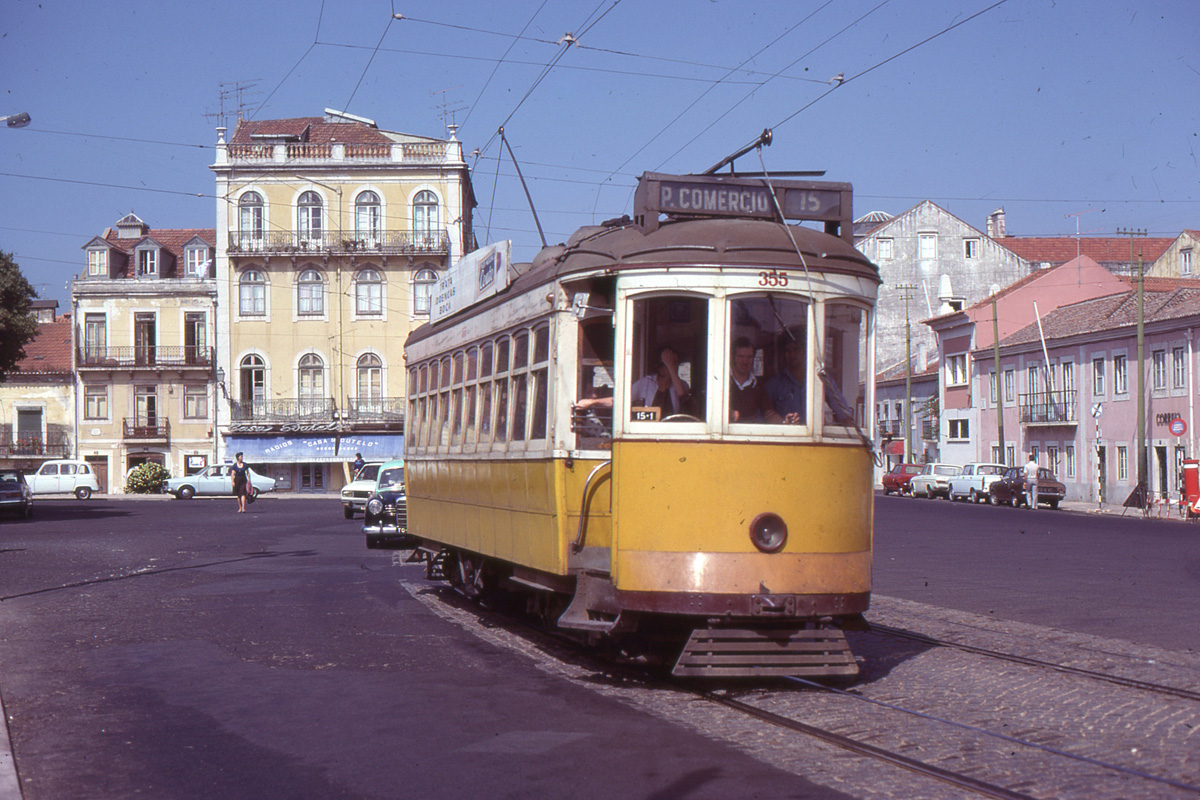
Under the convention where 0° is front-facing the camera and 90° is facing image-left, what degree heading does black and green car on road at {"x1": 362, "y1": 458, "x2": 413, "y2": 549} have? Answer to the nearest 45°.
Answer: approximately 0°

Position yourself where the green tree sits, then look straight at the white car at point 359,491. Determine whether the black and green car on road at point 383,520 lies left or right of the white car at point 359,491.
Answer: right

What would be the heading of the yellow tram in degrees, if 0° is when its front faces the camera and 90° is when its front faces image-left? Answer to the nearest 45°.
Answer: approximately 315°

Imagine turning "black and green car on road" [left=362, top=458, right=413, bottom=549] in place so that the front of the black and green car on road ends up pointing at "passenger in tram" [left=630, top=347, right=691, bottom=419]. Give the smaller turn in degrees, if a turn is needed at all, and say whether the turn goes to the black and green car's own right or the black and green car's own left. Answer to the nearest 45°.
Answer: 0° — it already faces them

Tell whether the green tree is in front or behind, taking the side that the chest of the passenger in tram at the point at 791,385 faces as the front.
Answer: behind

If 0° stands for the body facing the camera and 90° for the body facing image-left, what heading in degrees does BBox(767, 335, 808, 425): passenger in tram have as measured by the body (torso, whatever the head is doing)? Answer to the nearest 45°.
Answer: approximately 315°

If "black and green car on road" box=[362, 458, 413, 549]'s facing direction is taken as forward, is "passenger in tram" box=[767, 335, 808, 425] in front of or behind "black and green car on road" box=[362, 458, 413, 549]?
in front

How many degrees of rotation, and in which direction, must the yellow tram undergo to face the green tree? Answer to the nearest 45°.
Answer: approximately 180°

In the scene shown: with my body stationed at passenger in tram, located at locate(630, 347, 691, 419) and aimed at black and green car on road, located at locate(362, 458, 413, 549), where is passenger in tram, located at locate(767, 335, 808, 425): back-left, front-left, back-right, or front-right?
back-right

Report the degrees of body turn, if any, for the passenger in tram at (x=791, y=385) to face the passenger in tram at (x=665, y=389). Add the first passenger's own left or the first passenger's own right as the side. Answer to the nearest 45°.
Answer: approximately 135° to the first passenger's own right
